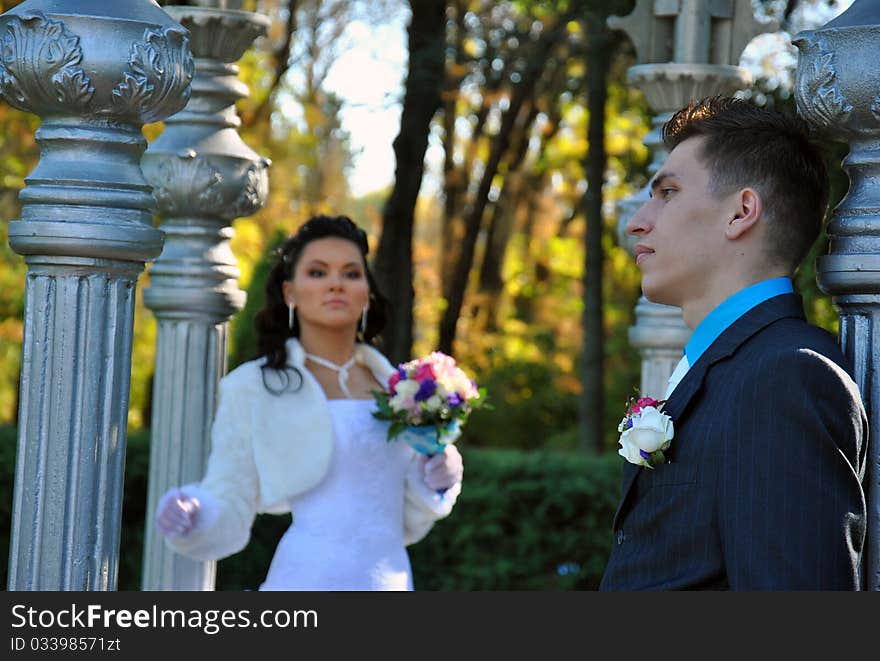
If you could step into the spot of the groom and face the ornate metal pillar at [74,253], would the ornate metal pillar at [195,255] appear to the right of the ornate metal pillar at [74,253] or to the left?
right

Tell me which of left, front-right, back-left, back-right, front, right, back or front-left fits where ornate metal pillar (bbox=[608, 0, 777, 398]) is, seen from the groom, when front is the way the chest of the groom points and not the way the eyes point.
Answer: right

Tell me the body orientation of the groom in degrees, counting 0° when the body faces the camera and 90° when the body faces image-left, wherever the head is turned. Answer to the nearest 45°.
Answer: approximately 90°

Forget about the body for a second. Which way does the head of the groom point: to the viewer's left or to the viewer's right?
to the viewer's left

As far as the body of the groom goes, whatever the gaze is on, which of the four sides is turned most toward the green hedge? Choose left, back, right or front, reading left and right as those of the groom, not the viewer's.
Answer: right

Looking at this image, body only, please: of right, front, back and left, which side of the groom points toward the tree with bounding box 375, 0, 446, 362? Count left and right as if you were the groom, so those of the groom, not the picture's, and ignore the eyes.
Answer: right

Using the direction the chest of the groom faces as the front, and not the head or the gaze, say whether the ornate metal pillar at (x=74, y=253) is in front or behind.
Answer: in front
